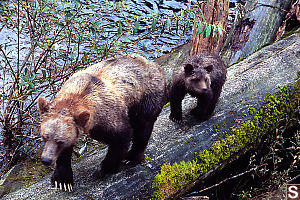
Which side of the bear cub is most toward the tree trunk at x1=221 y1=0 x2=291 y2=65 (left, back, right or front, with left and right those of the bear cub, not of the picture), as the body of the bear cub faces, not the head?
back

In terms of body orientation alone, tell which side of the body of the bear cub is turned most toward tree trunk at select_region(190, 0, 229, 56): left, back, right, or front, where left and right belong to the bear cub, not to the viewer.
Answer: back

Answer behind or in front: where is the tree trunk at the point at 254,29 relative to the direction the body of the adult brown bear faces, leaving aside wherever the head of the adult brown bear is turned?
behind

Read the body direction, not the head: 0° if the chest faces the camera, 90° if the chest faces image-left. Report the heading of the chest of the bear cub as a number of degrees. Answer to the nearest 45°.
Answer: approximately 0°

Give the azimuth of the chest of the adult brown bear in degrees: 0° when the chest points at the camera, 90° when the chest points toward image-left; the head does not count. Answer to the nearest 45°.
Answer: approximately 45°

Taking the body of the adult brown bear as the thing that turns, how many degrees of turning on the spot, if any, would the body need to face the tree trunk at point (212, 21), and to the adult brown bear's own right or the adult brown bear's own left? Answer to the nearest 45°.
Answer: approximately 180°

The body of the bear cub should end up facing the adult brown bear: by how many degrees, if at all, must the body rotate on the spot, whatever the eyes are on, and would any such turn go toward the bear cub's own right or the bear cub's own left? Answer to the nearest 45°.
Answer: approximately 45° to the bear cub's own right
